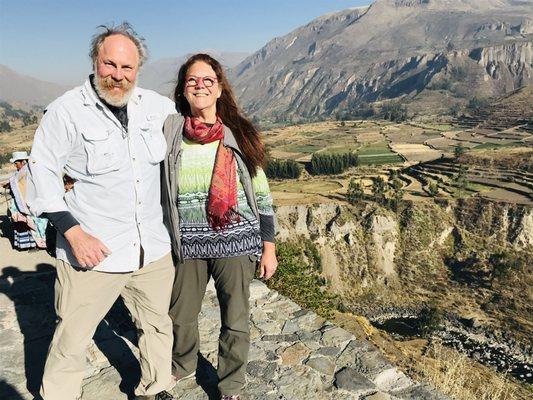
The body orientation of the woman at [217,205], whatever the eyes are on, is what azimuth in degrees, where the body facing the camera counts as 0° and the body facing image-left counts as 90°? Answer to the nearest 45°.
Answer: approximately 0°

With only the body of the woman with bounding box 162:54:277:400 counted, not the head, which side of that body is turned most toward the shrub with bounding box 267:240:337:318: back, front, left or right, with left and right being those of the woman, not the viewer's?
back

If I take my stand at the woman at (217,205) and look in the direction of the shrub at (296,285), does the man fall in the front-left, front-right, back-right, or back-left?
back-left

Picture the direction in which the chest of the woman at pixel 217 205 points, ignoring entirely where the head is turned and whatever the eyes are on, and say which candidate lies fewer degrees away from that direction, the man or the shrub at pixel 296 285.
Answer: the man

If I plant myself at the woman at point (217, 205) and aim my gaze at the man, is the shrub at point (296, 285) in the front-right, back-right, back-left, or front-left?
back-right

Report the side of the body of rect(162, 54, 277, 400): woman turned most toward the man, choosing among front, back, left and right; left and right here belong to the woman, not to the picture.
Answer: right
